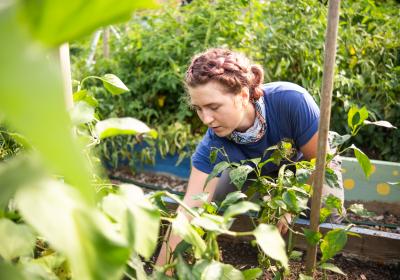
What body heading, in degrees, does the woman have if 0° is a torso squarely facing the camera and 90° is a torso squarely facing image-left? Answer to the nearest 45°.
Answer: approximately 45°

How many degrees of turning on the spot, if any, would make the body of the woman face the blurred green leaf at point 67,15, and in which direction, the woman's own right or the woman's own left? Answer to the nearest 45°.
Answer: approximately 45° to the woman's own left

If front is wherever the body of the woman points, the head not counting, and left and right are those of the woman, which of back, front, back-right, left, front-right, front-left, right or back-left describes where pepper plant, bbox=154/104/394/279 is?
front-left

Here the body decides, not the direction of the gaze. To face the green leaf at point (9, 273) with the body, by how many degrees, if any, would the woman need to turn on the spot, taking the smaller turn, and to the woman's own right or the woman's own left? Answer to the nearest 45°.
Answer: approximately 45° to the woman's own left
